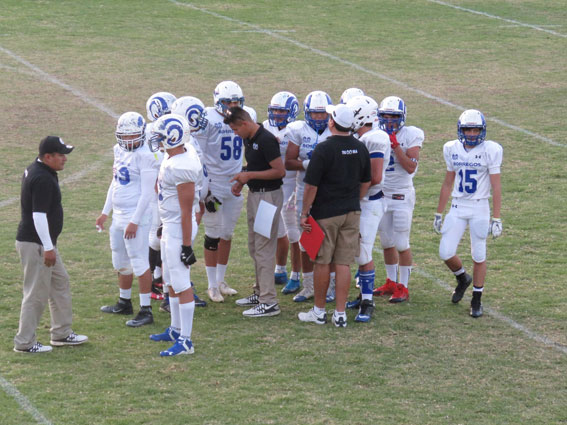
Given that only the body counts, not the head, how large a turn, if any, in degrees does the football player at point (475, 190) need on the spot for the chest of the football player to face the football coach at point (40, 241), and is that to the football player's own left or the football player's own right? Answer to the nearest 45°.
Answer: approximately 45° to the football player's own right

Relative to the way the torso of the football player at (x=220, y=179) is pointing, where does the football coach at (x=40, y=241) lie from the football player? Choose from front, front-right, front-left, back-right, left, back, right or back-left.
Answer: right

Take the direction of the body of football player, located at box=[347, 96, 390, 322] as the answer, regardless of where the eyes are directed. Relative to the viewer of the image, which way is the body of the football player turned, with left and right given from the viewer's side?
facing to the left of the viewer

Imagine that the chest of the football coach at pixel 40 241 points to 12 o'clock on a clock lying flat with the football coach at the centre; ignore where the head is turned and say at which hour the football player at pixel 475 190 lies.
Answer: The football player is roughly at 12 o'clock from the football coach.

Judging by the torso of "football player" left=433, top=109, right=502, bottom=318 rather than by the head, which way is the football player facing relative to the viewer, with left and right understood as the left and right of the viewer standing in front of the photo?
facing the viewer

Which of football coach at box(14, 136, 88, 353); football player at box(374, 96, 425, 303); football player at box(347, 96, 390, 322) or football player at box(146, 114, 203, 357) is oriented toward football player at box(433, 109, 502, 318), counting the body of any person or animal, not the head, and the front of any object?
the football coach

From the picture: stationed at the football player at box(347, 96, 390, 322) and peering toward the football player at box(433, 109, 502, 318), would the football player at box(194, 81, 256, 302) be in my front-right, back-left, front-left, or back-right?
back-left

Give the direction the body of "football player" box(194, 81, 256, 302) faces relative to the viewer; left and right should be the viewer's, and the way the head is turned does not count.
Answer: facing the viewer and to the right of the viewer

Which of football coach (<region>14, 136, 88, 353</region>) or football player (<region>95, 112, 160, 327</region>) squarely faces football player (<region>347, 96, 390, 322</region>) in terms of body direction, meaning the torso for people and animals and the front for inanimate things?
the football coach
